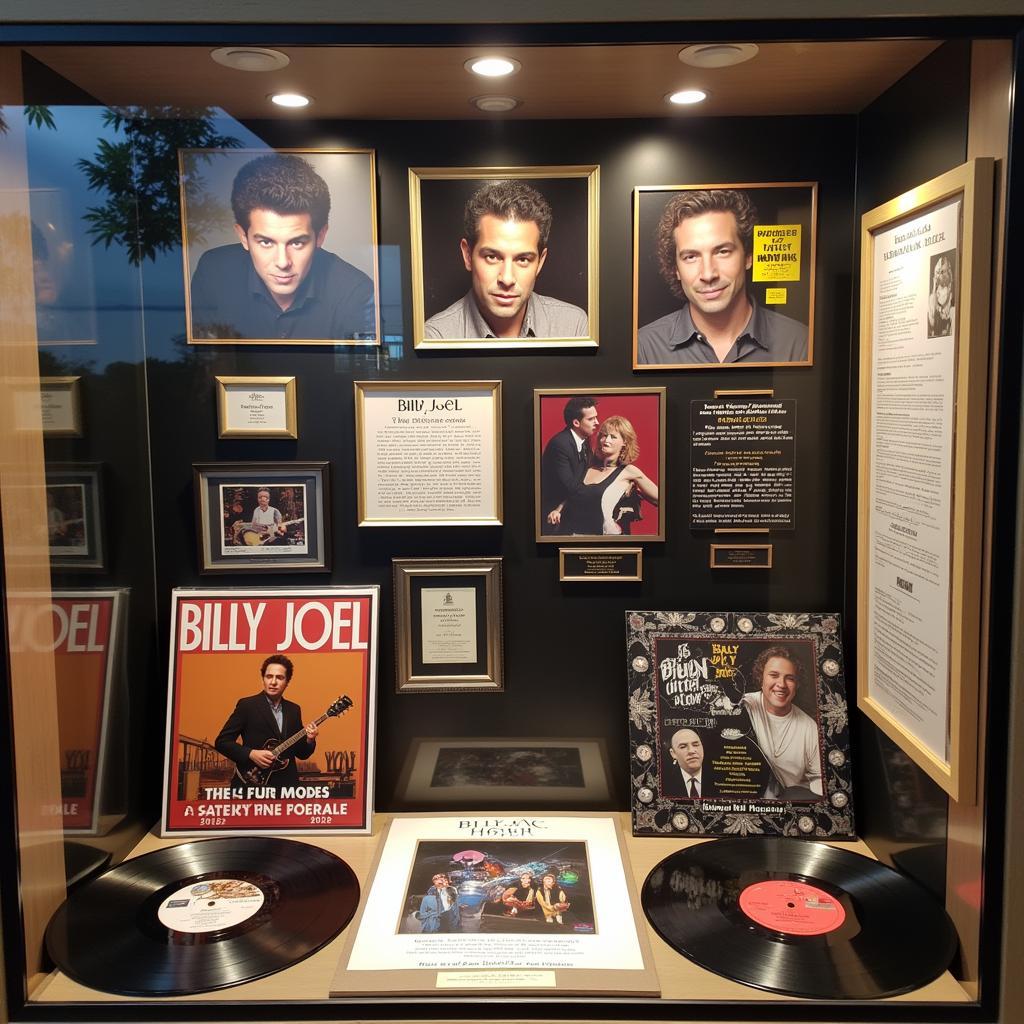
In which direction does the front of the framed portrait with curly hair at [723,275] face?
toward the camera

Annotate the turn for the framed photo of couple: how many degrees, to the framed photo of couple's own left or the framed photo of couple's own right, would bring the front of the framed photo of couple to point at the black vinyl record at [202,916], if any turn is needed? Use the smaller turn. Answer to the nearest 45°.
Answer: approximately 45° to the framed photo of couple's own right

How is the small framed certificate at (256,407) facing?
toward the camera

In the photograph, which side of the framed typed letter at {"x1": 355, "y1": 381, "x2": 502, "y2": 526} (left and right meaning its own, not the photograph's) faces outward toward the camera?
front

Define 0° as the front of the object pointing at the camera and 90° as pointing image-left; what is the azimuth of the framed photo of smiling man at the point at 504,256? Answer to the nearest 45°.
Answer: approximately 0°

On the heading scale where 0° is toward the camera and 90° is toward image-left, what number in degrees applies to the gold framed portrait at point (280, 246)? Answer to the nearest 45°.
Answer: approximately 0°

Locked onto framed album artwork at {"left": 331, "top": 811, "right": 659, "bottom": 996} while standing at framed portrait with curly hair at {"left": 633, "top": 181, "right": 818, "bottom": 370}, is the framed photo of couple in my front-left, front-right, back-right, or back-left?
front-right

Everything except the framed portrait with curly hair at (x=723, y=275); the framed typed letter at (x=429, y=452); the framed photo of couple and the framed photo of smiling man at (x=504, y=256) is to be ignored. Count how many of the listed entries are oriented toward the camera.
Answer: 4
